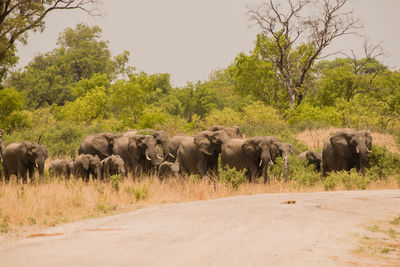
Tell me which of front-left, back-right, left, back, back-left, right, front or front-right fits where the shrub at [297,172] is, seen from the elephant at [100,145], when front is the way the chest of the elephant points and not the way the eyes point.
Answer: front-right

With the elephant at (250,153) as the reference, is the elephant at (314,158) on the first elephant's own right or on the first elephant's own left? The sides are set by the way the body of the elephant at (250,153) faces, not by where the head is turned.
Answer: on the first elephant's own left

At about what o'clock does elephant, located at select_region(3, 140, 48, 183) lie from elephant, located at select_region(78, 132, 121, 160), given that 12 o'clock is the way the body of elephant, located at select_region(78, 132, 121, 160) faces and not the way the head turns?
elephant, located at select_region(3, 140, 48, 183) is roughly at 4 o'clock from elephant, located at select_region(78, 132, 121, 160).

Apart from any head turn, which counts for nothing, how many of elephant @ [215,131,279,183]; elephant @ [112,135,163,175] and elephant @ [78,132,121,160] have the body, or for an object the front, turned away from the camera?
0

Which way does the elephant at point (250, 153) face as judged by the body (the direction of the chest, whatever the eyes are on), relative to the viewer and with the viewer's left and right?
facing the viewer and to the right of the viewer

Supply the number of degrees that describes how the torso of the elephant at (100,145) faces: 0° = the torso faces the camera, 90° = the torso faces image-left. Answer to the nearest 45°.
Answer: approximately 270°

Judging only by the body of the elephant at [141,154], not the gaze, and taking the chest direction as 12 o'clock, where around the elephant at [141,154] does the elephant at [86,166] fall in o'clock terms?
the elephant at [86,166] is roughly at 4 o'clock from the elephant at [141,154].

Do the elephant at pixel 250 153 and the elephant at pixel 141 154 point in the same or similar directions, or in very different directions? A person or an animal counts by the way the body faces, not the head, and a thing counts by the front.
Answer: same or similar directions
